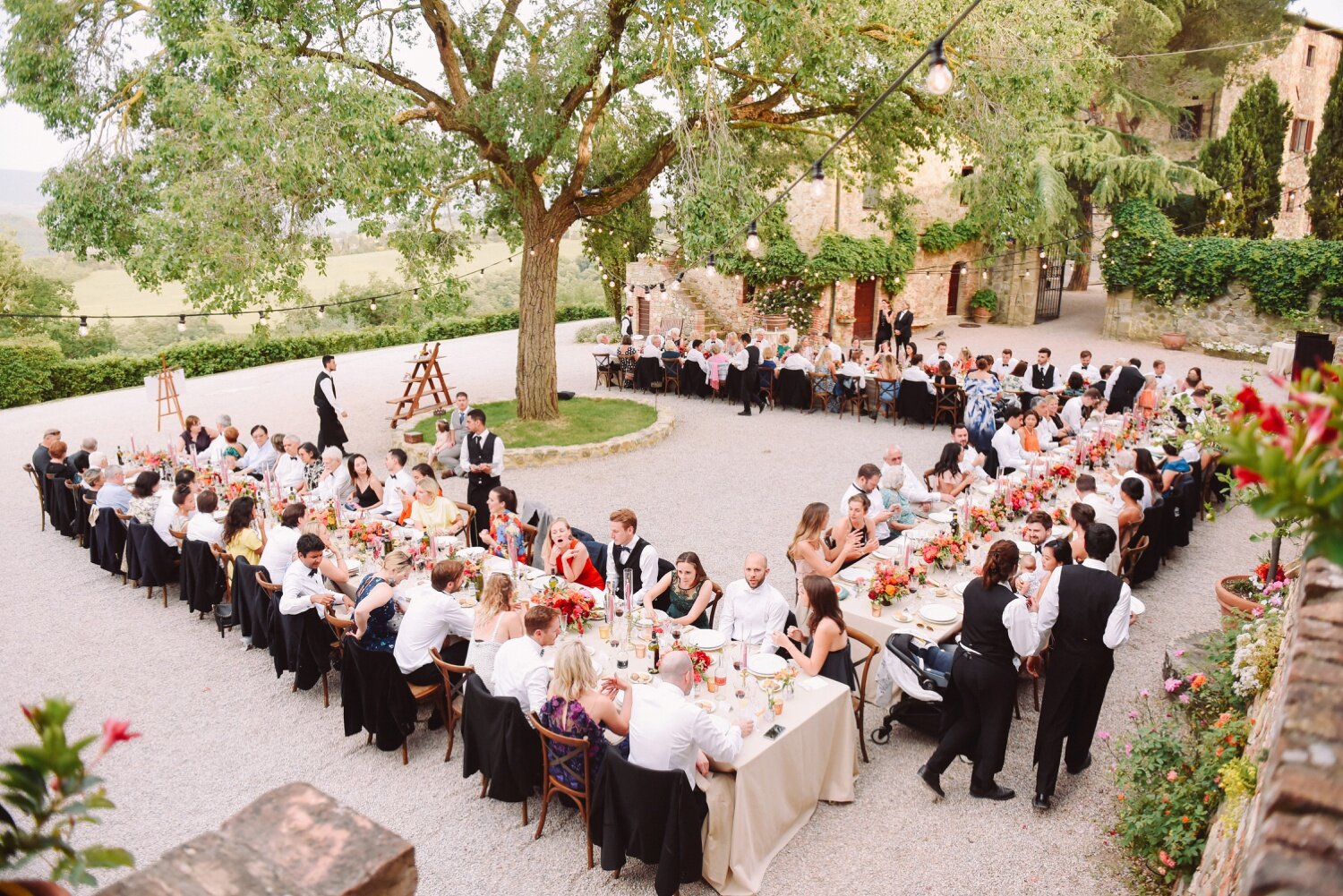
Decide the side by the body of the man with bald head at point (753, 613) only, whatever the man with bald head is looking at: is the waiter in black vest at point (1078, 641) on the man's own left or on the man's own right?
on the man's own left

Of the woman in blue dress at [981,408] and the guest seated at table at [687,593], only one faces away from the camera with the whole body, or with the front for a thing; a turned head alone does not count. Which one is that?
the woman in blue dress

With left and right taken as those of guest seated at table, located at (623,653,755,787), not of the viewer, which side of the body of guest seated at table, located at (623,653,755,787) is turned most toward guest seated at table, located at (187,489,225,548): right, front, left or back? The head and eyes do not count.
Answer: left

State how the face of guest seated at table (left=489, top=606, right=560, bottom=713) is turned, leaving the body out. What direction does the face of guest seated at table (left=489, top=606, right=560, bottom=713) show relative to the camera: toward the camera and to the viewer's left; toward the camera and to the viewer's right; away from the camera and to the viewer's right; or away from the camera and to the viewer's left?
away from the camera and to the viewer's right

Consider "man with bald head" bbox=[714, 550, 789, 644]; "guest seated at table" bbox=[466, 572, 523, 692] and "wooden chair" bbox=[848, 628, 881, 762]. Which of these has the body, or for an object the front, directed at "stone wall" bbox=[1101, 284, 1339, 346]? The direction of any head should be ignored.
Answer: the guest seated at table

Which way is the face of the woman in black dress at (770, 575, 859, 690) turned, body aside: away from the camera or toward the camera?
away from the camera

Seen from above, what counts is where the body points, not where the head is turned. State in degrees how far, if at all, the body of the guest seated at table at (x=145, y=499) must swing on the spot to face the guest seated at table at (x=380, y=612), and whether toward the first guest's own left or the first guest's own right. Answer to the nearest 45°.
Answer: approximately 135° to the first guest's own right

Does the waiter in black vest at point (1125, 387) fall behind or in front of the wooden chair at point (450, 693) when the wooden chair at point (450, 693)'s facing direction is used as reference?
in front

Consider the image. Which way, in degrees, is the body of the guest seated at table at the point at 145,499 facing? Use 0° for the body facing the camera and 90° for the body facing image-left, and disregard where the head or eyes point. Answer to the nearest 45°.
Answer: approximately 225°

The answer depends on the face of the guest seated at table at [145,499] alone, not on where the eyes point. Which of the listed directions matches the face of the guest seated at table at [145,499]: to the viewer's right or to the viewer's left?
to the viewer's right

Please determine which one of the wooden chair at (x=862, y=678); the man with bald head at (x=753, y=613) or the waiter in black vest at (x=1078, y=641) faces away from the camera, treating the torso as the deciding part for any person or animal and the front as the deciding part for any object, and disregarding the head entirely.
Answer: the waiter in black vest

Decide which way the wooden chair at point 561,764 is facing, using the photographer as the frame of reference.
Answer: facing away from the viewer and to the right of the viewer

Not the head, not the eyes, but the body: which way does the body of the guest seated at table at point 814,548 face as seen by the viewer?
to the viewer's right

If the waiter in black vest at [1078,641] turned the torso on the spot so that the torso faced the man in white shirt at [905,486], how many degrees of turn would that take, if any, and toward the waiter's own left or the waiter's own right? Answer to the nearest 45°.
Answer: approximately 45° to the waiter's own left

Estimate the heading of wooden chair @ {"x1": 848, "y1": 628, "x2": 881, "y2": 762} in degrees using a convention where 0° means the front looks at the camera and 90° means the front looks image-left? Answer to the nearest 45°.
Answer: approximately 45°

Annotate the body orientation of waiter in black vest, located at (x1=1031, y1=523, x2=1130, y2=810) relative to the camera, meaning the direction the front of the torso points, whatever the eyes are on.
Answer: away from the camera
